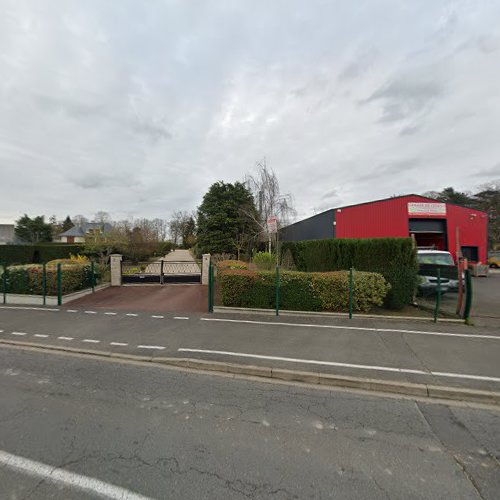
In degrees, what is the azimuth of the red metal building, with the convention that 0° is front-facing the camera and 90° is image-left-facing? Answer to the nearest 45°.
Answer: approximately 0°

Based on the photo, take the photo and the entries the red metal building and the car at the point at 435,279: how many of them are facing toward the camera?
2

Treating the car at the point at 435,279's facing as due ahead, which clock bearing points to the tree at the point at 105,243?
The tree is roughly at 3 o'clock from the car.

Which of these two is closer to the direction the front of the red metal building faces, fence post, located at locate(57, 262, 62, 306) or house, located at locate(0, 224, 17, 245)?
the fence post

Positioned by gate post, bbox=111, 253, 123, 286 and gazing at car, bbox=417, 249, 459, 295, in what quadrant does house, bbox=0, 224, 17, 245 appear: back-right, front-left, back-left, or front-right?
back-left

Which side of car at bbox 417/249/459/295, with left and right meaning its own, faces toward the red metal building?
back
